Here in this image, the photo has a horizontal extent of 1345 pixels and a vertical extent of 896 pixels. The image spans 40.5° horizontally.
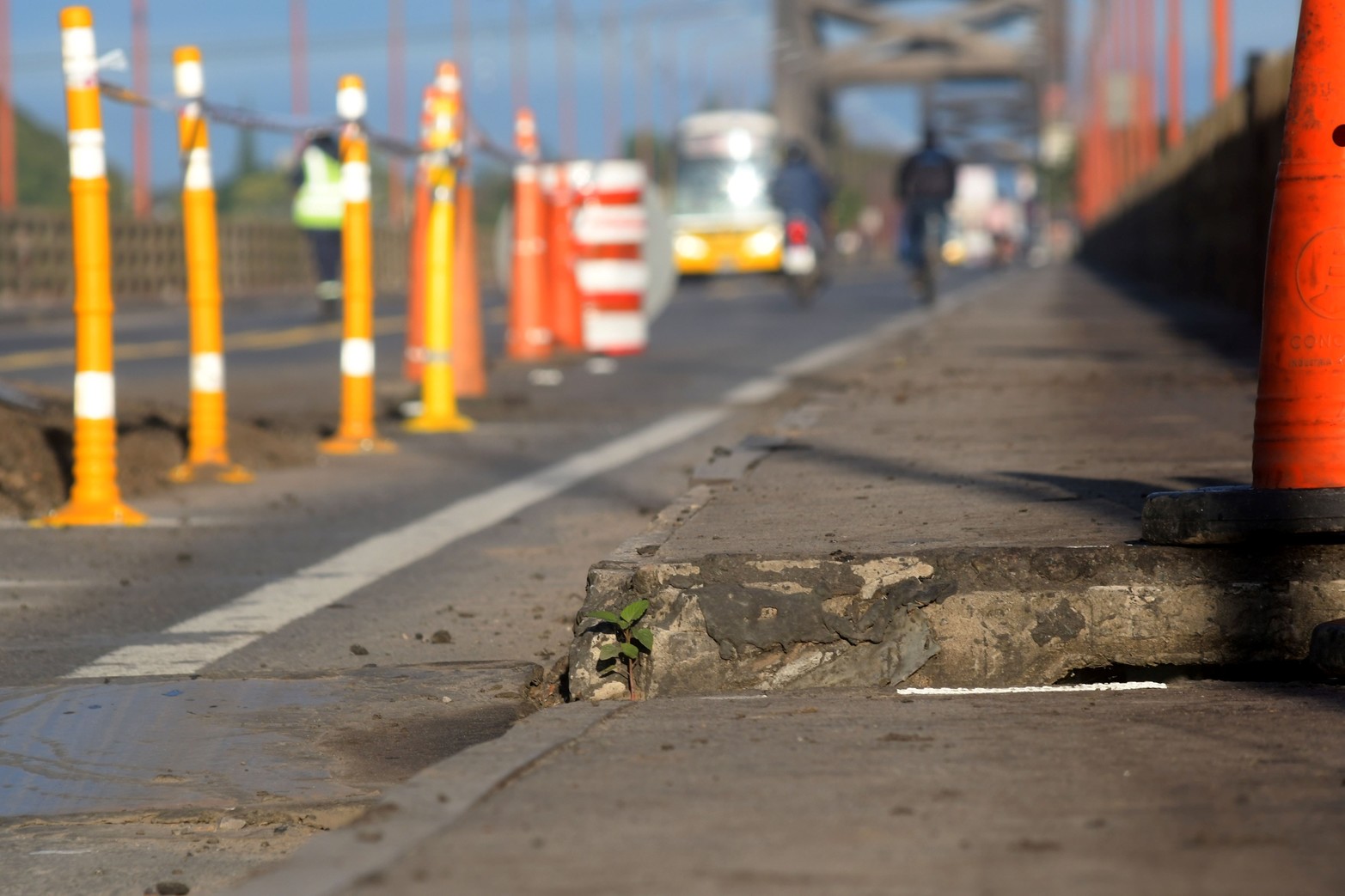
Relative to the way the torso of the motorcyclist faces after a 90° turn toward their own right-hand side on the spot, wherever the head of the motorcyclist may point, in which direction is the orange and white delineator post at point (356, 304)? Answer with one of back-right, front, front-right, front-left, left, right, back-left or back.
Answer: right

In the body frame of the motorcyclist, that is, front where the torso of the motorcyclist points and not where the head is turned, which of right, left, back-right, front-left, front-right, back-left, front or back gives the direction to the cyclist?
back-right

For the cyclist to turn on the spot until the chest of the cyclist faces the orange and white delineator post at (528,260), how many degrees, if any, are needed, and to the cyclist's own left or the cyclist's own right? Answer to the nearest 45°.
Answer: approximately 180°

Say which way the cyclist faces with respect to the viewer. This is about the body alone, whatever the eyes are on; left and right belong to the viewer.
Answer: facing away from the viewer

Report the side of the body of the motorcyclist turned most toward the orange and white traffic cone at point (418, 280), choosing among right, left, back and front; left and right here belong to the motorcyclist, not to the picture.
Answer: back

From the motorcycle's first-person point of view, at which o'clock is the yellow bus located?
The yellow bus is roughly at 12 o'clock from the motorcycle.

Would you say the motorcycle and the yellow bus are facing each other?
yes

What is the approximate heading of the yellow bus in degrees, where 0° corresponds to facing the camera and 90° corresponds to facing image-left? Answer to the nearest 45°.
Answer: approximately 0°

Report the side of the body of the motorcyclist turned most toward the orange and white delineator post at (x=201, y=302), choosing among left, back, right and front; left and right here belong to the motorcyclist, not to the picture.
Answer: back

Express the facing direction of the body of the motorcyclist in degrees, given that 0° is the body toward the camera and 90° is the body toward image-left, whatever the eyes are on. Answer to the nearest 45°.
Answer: approximately 180°

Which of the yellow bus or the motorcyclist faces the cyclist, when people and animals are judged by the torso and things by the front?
the yellow bus

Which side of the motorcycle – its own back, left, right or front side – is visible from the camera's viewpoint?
back

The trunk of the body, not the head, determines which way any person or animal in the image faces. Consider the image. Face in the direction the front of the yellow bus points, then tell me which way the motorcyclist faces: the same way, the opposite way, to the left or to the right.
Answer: the opposite way
